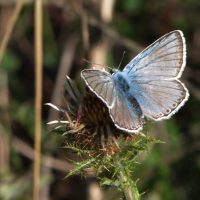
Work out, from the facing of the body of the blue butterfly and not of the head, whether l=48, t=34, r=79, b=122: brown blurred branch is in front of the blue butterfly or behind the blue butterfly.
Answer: in front

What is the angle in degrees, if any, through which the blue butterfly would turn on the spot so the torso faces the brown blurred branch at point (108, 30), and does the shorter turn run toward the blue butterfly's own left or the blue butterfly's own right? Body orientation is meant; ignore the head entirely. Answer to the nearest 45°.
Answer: approximately 45° to the blue butterfly's own right

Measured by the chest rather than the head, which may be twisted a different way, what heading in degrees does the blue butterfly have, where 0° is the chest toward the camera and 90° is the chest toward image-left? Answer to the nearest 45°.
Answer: approximately 135°
